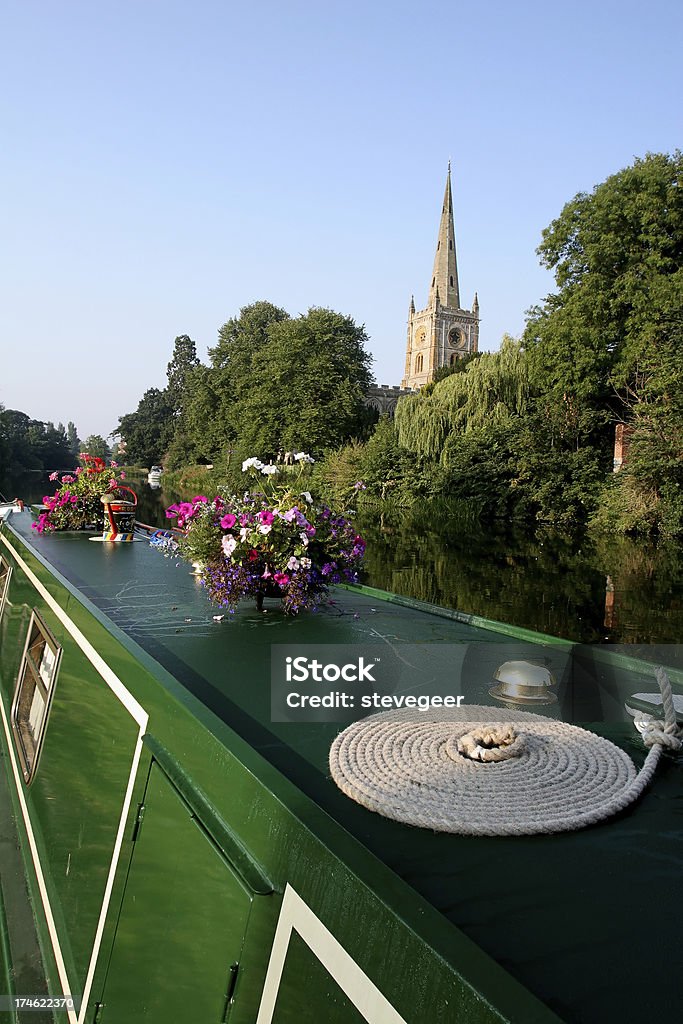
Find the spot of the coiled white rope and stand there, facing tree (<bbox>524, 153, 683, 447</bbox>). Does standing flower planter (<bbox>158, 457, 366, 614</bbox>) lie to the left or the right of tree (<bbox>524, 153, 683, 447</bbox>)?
left

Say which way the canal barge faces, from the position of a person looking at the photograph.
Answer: facing away from the viewer and to the left of the viewer

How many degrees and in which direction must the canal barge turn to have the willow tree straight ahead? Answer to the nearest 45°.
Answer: approximately 45° to its right

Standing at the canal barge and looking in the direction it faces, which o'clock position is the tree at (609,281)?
The tree is roughly at 2 o'clock from the canal barge.

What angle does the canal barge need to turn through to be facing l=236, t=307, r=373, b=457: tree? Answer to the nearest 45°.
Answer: approximately 45° to its right
